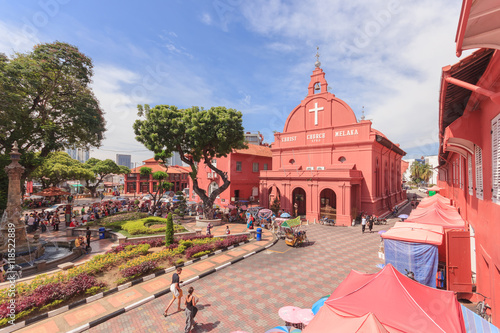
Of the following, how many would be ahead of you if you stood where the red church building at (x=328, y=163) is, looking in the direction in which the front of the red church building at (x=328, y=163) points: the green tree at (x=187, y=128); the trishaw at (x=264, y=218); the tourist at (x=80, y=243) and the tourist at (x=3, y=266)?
4

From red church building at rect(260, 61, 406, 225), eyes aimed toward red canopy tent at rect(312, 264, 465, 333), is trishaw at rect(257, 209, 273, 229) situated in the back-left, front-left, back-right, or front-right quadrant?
front-right

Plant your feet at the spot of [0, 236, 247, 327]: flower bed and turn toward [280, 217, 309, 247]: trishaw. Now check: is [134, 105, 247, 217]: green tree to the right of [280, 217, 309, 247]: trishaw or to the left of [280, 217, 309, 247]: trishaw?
left

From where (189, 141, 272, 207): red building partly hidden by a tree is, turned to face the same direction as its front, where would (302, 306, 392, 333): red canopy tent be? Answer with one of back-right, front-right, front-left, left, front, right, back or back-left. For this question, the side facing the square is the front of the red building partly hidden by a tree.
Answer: front-left

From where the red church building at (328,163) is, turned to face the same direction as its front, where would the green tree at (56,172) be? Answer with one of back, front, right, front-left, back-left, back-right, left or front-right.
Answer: front-right

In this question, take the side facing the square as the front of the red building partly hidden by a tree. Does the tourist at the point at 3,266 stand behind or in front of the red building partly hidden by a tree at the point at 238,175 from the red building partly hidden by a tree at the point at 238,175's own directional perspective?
in front

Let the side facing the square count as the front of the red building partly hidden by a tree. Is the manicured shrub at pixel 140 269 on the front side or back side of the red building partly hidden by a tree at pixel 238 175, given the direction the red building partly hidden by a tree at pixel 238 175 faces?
on the front side

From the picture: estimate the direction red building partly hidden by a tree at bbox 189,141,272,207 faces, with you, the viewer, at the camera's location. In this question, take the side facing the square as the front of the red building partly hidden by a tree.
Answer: facing the viewer and to the left of the viewer

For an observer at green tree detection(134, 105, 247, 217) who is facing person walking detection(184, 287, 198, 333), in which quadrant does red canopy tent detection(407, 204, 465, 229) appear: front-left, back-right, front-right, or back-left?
front-left

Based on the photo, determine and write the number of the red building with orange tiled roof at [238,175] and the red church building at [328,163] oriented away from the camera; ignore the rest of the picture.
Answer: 0

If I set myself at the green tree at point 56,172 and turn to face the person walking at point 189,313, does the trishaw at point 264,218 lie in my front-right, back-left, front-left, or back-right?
front-left
